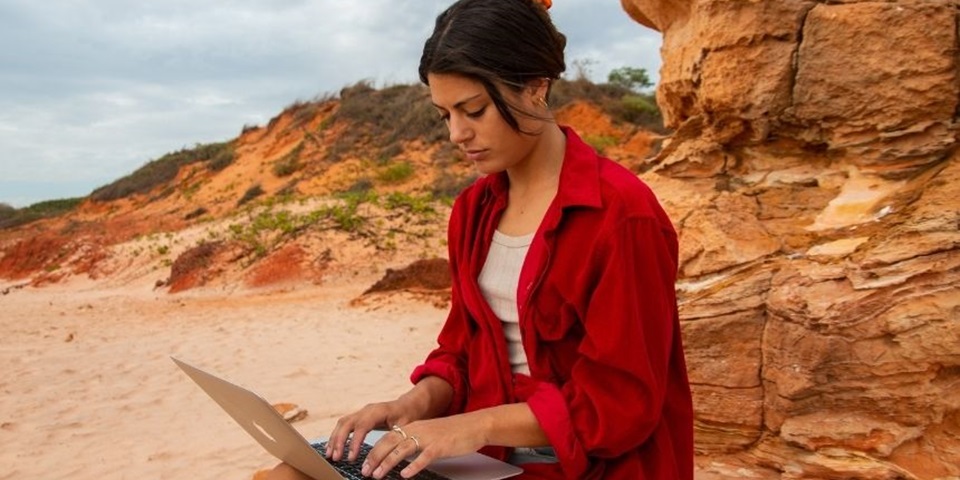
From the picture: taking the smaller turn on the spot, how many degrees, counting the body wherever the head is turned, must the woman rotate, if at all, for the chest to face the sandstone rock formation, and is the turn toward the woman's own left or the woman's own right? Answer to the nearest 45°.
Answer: approximately 180°

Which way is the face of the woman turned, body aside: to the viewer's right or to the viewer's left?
to the viewer's left

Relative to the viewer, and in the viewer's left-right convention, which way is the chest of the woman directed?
facing the viewer and to the left of the viewer

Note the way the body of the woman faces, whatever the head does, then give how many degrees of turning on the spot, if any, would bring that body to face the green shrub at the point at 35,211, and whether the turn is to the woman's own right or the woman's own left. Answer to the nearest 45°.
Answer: approximately 90° to the woman's own right

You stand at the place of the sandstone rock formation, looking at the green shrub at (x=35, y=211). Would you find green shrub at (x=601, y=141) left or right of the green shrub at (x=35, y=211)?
right

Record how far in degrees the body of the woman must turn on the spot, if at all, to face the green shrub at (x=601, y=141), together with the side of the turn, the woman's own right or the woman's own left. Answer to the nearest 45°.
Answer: approximately 135° to the woman's own right

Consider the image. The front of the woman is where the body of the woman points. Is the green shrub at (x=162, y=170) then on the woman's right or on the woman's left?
on the woman's right

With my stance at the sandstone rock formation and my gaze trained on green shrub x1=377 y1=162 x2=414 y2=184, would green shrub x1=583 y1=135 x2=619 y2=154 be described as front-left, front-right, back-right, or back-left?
front-right

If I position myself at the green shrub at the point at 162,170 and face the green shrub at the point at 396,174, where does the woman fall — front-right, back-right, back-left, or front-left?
front-right

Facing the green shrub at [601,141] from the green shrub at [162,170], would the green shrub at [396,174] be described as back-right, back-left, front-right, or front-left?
front-right

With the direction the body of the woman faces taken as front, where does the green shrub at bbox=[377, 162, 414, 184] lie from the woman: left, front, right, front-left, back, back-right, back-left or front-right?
back-right
